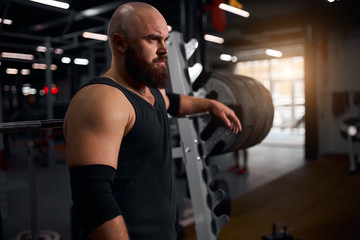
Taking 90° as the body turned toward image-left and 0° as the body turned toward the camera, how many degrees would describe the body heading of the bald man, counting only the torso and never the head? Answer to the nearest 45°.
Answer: approximately 315°
